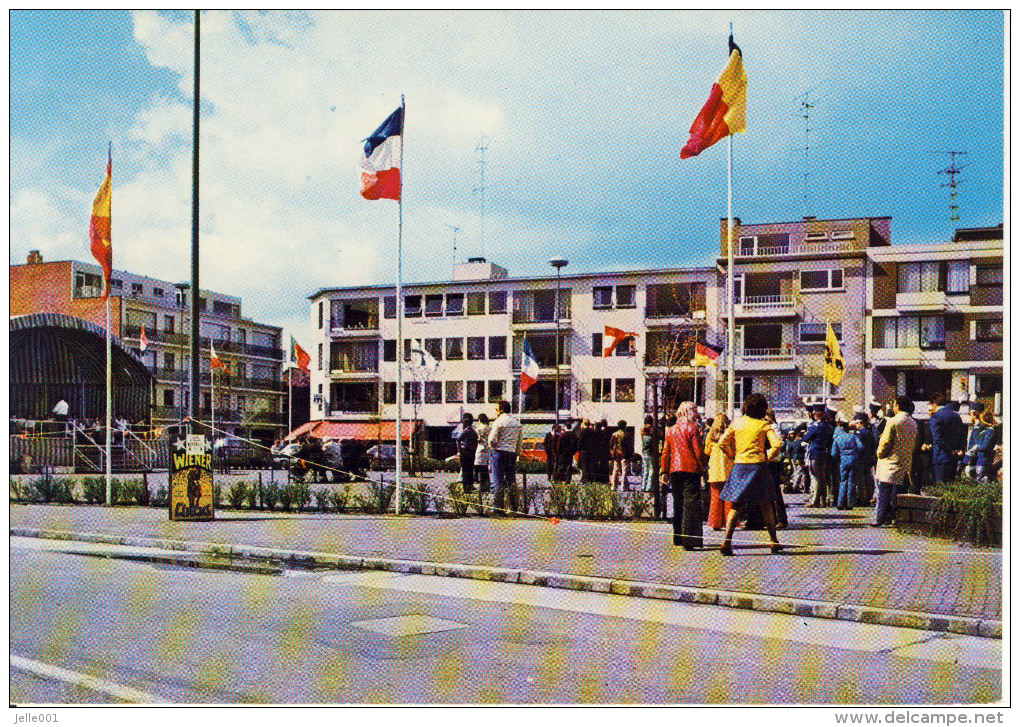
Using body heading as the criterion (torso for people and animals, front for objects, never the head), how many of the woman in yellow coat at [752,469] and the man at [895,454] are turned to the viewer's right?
0

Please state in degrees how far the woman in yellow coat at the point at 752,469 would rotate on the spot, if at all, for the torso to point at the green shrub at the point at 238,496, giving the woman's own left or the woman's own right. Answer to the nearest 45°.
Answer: approximately 45° to the woman's own left

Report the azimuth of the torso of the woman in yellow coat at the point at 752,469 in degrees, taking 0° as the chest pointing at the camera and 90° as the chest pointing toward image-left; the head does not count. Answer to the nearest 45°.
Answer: approximately 180°
